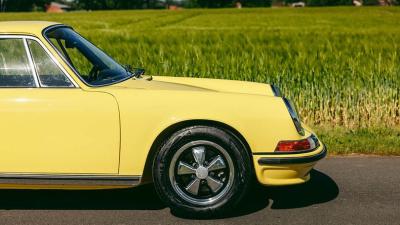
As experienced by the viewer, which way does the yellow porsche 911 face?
facing to the right of the viewer
